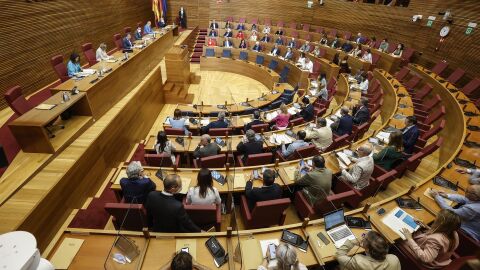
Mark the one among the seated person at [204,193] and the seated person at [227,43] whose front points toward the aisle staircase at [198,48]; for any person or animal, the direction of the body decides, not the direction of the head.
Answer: the seated person at [204,193]

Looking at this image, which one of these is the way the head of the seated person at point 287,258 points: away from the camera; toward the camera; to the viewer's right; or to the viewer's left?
away from the camera

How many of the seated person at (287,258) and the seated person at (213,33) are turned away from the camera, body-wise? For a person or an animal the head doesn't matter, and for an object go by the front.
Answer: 1

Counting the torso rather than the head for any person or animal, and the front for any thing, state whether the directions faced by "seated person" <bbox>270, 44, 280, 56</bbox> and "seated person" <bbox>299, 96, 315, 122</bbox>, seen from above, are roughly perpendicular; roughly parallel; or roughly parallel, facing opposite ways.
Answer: roughly perpendicular

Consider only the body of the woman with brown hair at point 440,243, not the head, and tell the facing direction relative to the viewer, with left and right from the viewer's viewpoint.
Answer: facing away from the viewer and to the left of the viewer

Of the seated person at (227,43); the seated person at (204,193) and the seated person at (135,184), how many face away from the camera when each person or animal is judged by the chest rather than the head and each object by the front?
2

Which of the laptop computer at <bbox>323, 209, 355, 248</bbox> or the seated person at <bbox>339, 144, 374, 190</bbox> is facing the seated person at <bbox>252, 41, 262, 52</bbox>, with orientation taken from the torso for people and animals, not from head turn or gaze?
the seated person at <bbox>339, 144, 374, 190</bbox>

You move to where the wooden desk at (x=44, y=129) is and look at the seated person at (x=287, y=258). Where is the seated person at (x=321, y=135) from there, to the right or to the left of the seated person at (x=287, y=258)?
left

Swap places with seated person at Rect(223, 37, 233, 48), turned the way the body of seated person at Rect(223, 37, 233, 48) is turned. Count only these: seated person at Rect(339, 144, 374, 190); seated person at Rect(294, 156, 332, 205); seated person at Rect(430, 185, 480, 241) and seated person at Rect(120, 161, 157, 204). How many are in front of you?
4

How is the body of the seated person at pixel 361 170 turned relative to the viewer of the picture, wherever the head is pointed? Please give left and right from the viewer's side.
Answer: facing away from the viewer and to the left of the viewer

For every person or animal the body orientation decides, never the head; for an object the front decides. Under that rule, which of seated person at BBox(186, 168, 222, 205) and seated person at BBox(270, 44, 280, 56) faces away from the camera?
seated person at BBox(186, 168, 222, 205)

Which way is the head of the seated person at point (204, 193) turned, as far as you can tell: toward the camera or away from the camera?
away from the camera

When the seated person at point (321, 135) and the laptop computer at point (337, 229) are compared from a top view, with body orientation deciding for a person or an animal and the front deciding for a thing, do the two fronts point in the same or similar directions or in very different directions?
very different directions
